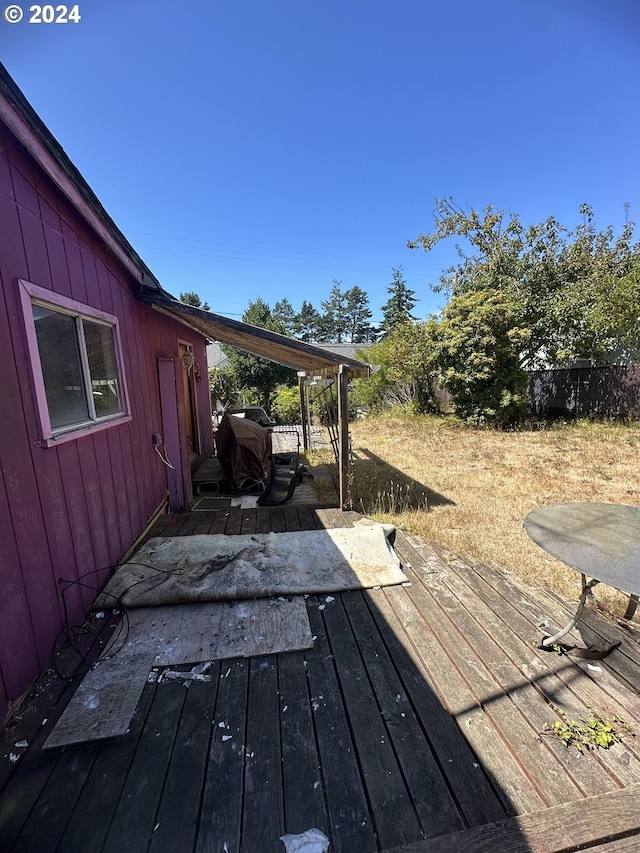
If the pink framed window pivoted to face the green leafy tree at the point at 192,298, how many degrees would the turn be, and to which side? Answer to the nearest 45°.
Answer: approximately 135° to its left

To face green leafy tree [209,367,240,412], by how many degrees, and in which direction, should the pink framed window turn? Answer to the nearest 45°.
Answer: approximately 90° to its left

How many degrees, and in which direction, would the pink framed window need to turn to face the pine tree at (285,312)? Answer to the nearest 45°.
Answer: approximately 90° to its left

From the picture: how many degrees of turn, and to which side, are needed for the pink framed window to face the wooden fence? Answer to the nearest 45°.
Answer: approximately 45° to its left

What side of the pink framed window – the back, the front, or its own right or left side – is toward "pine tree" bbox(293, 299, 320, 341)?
left

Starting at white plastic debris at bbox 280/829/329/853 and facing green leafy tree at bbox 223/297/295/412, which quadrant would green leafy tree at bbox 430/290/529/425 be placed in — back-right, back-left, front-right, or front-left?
front-right

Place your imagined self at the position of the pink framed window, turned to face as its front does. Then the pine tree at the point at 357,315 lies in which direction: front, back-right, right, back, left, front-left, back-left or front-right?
left

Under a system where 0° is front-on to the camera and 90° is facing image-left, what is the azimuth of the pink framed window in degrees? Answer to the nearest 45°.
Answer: approximately 315°

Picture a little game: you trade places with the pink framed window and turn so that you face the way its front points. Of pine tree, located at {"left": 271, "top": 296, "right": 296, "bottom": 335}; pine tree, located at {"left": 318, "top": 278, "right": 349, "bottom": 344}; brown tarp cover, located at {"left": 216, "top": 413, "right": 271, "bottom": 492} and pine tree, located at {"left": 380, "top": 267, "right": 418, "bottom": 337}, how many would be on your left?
4

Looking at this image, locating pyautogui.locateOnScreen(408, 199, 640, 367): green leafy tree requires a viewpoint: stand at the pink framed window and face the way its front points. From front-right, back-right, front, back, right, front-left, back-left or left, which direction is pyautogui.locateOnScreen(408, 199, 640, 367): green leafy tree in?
front-left

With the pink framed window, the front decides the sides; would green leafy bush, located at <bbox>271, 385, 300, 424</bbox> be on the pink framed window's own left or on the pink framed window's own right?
on the pink framed window's own left

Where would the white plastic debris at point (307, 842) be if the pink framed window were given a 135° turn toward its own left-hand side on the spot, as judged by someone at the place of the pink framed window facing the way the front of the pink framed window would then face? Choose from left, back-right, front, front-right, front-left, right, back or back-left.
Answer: back

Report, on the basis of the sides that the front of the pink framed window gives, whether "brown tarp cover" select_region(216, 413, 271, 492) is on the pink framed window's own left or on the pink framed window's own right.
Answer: on the pink framed window's own left

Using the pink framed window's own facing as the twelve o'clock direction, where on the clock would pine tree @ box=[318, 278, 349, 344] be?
The pine tree is roughly at 9 o'clock from the pink framed window.
